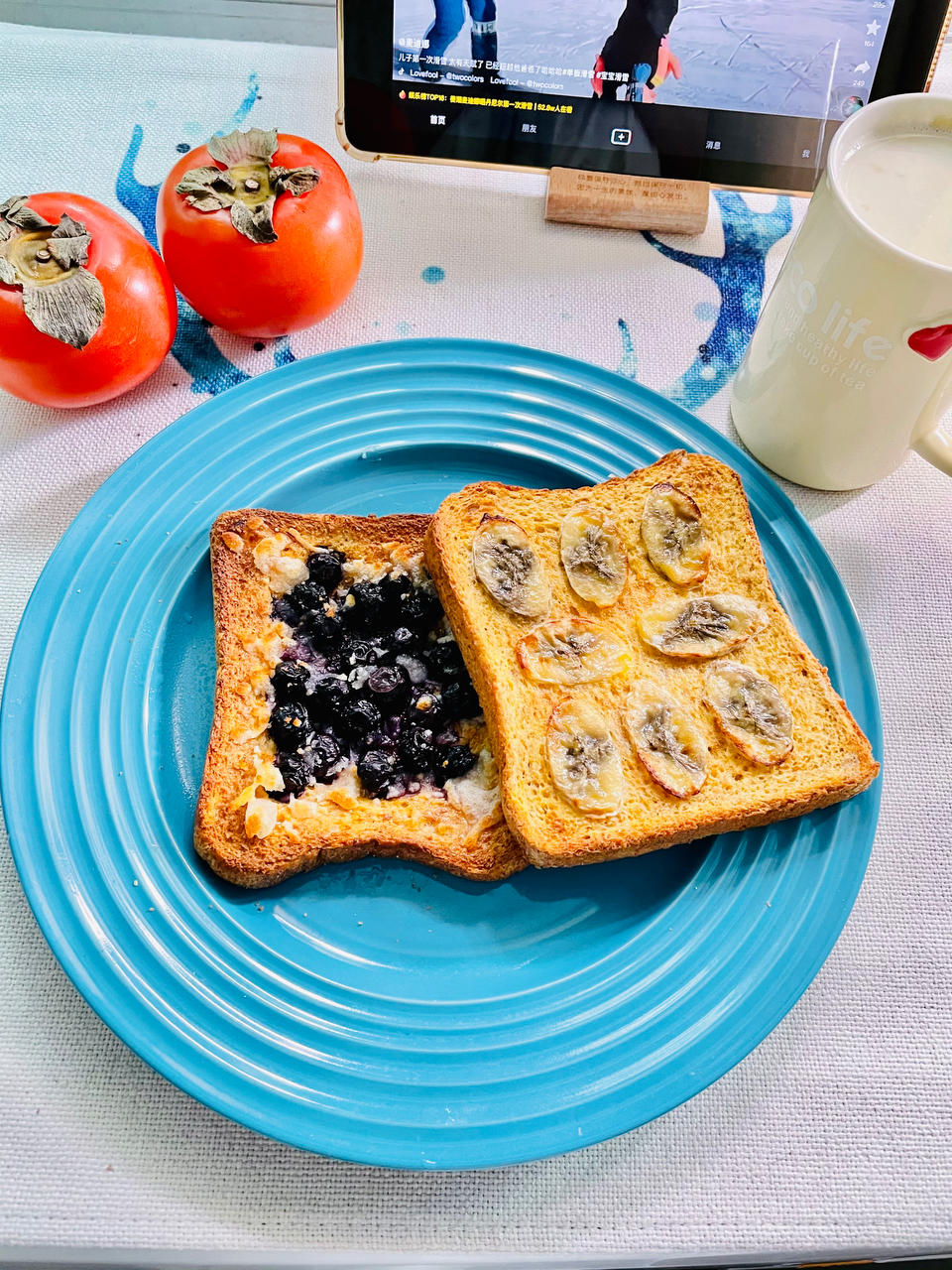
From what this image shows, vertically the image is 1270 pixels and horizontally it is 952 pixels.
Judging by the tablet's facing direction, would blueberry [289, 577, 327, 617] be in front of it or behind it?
in front

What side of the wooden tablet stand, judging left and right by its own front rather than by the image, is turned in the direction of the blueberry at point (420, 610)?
front

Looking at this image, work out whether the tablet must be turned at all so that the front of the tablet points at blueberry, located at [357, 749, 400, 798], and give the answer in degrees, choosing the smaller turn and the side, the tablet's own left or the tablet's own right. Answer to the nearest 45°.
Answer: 0° — it already faces it

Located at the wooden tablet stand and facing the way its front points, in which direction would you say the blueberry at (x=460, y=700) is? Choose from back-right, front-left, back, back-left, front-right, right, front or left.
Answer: front

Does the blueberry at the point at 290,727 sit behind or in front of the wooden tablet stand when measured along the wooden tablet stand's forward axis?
in front

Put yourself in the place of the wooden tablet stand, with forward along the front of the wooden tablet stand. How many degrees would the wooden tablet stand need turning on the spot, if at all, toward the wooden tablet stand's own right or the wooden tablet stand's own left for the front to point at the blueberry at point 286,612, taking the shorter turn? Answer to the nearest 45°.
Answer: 0° — it already faces it

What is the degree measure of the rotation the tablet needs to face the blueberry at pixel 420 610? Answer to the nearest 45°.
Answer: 0° — it already faces it

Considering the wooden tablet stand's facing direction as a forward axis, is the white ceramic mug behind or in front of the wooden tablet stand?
in front

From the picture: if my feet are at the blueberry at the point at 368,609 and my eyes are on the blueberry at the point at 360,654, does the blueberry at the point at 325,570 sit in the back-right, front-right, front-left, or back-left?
back-right

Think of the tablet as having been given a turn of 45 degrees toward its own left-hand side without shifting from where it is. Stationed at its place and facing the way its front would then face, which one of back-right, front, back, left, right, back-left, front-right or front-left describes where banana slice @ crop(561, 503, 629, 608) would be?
front-right

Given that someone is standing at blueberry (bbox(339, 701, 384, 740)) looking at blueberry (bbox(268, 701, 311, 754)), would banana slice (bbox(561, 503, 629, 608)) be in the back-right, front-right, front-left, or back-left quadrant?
back-right

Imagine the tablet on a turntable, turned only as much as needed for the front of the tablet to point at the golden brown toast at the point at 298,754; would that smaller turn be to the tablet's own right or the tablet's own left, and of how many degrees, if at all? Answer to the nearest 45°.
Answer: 0° — it already faces it

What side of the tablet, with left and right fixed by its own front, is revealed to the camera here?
front
